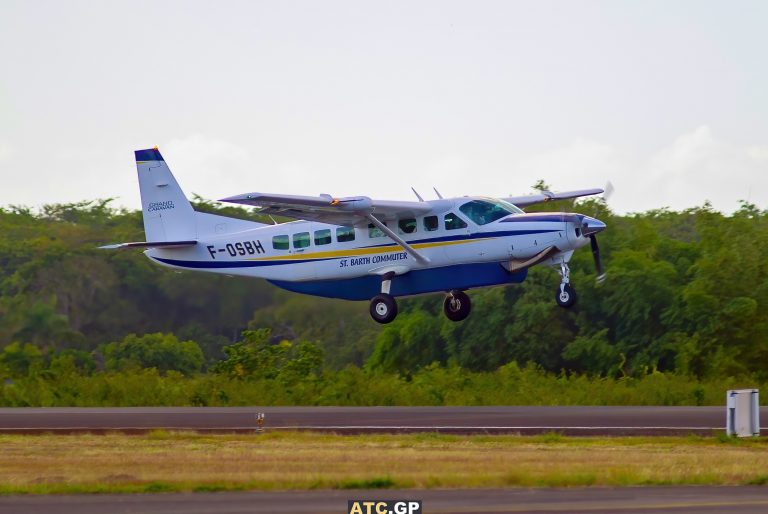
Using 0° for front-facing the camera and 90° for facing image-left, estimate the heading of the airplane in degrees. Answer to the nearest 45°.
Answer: approximately 315°
